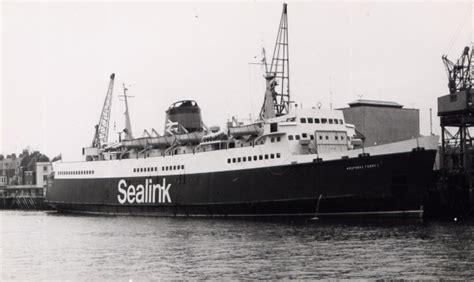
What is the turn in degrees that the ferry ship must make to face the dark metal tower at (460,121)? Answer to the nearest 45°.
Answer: approximately 45° to its left

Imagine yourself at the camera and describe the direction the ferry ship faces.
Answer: facing the viewer and to the right of the viewer
